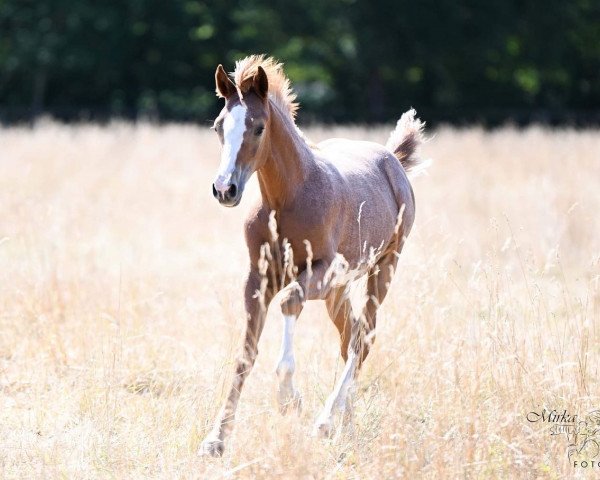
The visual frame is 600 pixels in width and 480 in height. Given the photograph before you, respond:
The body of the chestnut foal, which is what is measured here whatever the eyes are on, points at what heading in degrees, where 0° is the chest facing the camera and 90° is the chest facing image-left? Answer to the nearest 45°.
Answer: approximately 45°
